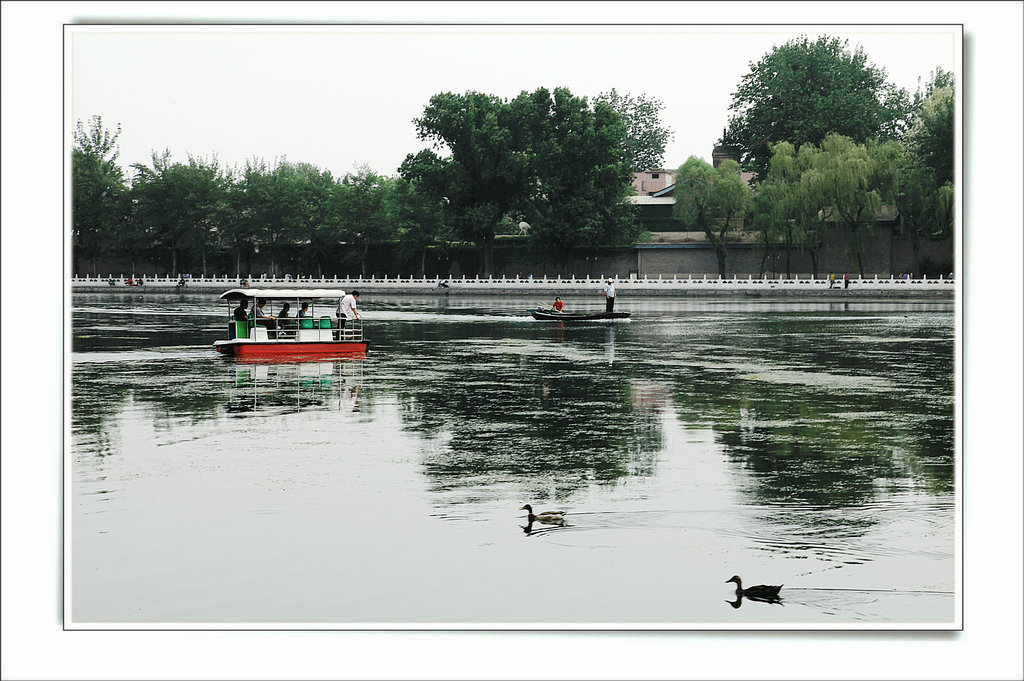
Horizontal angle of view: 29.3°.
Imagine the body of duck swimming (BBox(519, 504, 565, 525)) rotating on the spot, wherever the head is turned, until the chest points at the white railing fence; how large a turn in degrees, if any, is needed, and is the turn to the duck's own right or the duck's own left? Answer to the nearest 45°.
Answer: approximately 90° to the duck's own right

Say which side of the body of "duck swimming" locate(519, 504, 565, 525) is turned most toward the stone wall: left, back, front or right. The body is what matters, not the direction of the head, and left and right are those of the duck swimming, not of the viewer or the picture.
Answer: right

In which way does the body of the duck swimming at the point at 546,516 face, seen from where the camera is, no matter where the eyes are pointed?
to the viewer's left

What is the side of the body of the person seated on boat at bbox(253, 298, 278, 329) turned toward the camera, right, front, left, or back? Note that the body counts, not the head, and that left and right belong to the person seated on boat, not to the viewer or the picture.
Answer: right
